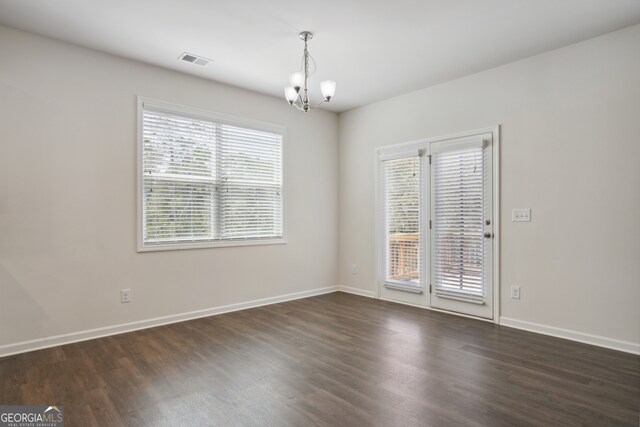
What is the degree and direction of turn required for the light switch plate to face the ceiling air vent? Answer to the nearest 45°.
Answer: approximately 45° to its right

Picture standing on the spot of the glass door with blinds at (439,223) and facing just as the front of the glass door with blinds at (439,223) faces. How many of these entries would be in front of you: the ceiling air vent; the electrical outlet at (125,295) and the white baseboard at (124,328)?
3

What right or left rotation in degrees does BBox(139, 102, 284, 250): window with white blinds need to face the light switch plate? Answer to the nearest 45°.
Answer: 0° — it already faces it

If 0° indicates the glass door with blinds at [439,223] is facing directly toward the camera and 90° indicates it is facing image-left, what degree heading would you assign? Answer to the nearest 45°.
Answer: approximately 45°

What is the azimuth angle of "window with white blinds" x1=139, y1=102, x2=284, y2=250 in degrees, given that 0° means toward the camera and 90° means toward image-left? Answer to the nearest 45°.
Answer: approximately 315°

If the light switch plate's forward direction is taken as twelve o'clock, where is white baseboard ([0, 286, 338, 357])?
The white baseboard is roughly at 2 o'clock from the light switch plate.

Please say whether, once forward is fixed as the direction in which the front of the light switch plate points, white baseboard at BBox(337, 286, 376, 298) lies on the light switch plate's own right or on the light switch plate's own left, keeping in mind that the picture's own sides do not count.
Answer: on the light switch plate's own right

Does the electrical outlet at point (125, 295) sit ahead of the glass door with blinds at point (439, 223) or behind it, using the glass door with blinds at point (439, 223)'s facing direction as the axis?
ahead

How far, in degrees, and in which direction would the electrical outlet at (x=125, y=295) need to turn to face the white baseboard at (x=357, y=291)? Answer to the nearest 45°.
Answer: approximately 90° to its left
